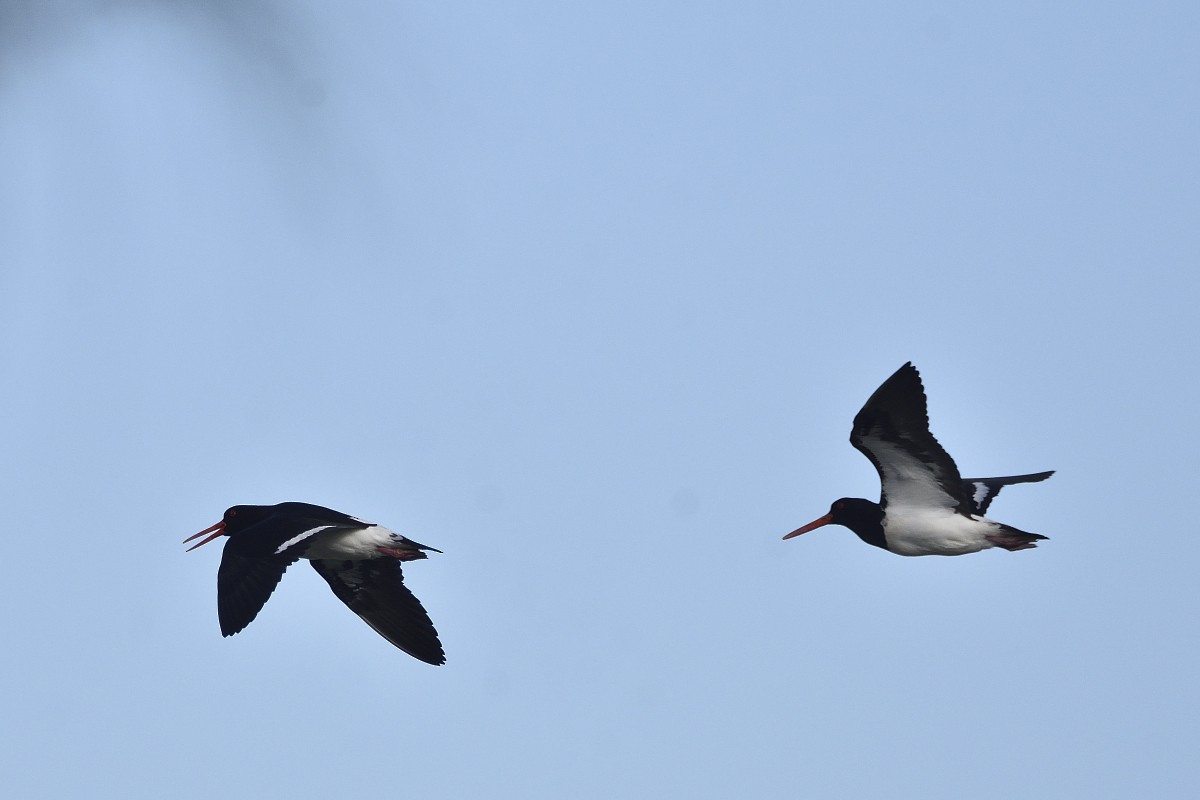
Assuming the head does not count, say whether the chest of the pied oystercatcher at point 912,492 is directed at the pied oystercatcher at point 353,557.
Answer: yes

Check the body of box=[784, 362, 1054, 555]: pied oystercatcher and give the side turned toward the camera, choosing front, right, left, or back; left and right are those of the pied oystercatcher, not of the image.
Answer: left
